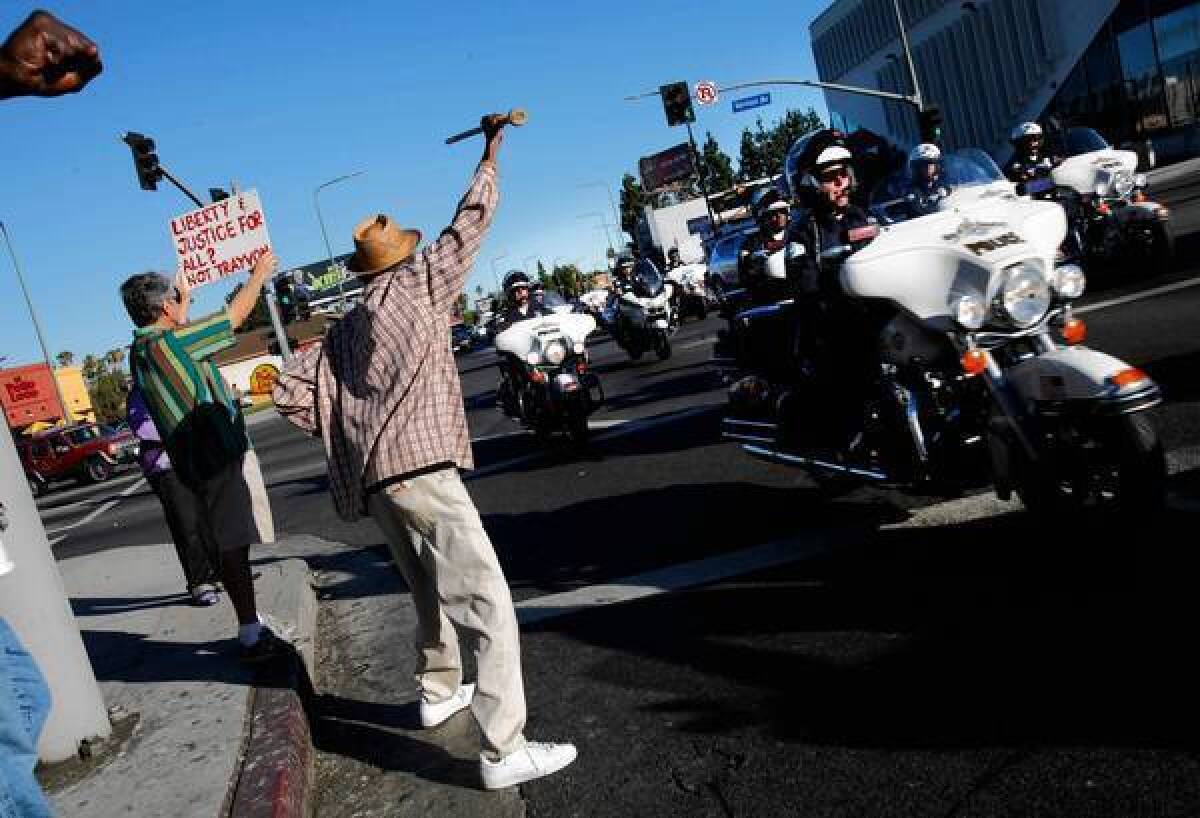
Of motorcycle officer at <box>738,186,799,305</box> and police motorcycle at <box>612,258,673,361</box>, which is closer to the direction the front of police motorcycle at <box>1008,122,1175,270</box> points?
the motorcycle officer

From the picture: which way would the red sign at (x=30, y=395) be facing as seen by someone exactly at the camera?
facing the viewer

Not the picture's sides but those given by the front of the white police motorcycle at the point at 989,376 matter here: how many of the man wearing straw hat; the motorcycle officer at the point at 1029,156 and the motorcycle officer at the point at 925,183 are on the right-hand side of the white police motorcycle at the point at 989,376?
1

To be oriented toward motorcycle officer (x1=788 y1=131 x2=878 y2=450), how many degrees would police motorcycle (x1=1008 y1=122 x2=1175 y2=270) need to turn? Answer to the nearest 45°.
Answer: approximately 45° to its right

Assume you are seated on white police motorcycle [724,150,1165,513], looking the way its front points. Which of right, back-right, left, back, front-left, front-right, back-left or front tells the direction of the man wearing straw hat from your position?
right

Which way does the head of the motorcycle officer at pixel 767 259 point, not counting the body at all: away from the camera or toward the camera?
toward the camera

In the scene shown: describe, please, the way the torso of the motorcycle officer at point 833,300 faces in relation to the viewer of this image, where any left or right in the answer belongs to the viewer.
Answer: facing the viewer and to the right of the viewer

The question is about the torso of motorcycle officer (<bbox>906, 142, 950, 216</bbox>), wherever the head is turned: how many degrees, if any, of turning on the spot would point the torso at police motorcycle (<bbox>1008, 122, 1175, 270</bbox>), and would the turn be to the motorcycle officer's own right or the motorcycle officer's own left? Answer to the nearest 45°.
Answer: approximately 135° to the motorcycle officer's own left

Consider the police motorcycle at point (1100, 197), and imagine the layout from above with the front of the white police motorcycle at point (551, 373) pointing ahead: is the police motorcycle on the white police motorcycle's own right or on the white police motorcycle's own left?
on the white police motorcycle's own left

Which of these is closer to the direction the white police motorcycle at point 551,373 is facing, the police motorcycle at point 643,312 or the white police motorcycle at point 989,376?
the white police motorcycle

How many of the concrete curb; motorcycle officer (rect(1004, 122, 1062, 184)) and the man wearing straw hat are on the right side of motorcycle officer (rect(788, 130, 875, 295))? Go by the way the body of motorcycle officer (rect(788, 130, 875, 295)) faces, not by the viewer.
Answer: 2
